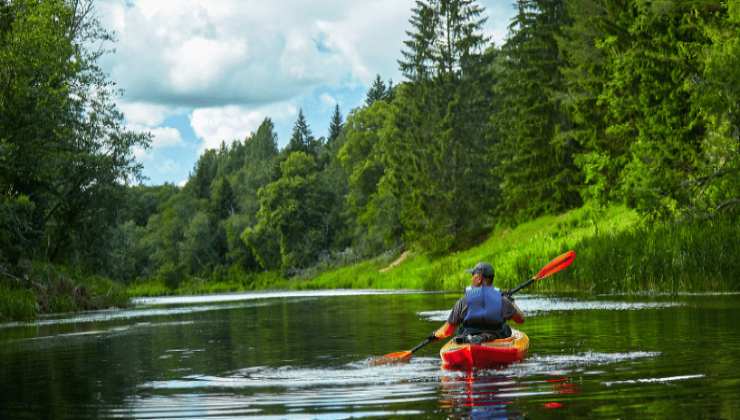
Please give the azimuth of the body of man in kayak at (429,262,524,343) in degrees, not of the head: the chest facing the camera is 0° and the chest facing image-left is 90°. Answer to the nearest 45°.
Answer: approximately 180°
